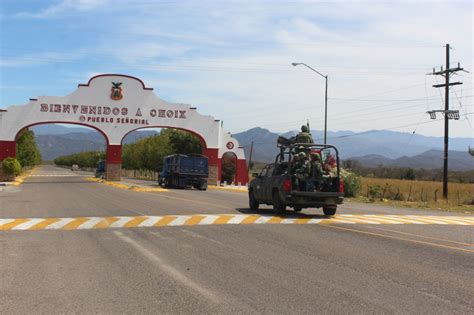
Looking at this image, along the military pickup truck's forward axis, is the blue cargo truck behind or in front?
in front

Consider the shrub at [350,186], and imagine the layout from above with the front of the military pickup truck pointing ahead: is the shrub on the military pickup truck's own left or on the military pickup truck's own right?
on the military pickup truck's own right

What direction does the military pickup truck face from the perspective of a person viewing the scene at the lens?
facing away from the viewer and to the left of the viewer

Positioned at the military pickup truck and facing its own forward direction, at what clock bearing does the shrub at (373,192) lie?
The shrub is roughly at 2 o'clock from the military pickup truck.

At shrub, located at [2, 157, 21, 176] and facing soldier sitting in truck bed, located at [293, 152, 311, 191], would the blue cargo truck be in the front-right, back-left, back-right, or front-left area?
front-left

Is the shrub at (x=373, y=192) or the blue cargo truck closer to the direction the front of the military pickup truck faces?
the blue cargo truck
